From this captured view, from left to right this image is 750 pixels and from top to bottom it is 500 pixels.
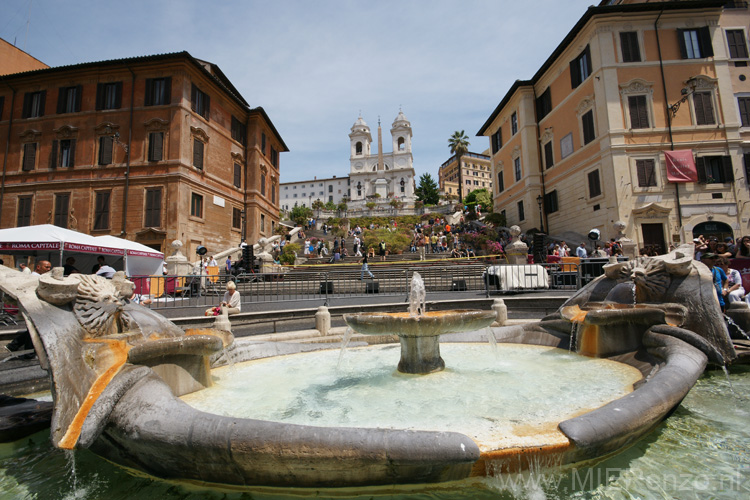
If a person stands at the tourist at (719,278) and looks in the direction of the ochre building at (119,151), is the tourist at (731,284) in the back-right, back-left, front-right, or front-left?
back-right

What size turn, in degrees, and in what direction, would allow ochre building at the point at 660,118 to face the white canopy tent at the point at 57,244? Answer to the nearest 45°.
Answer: approximately 45° to its right

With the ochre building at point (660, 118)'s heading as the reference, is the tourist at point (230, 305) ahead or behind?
ahead

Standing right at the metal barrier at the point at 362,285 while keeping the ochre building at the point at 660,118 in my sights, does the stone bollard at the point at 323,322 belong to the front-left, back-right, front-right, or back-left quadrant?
back-right

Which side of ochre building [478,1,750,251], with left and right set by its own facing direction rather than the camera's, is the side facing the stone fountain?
front

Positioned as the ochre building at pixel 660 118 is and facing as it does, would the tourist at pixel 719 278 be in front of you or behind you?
in front

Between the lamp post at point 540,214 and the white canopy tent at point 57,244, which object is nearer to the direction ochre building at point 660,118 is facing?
the white canopy tent

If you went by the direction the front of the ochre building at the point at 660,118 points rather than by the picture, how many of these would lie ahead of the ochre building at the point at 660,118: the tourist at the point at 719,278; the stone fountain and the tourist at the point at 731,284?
3

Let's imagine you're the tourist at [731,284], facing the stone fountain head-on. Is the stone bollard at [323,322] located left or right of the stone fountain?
right

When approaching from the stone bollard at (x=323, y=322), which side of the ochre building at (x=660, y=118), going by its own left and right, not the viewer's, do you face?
front
